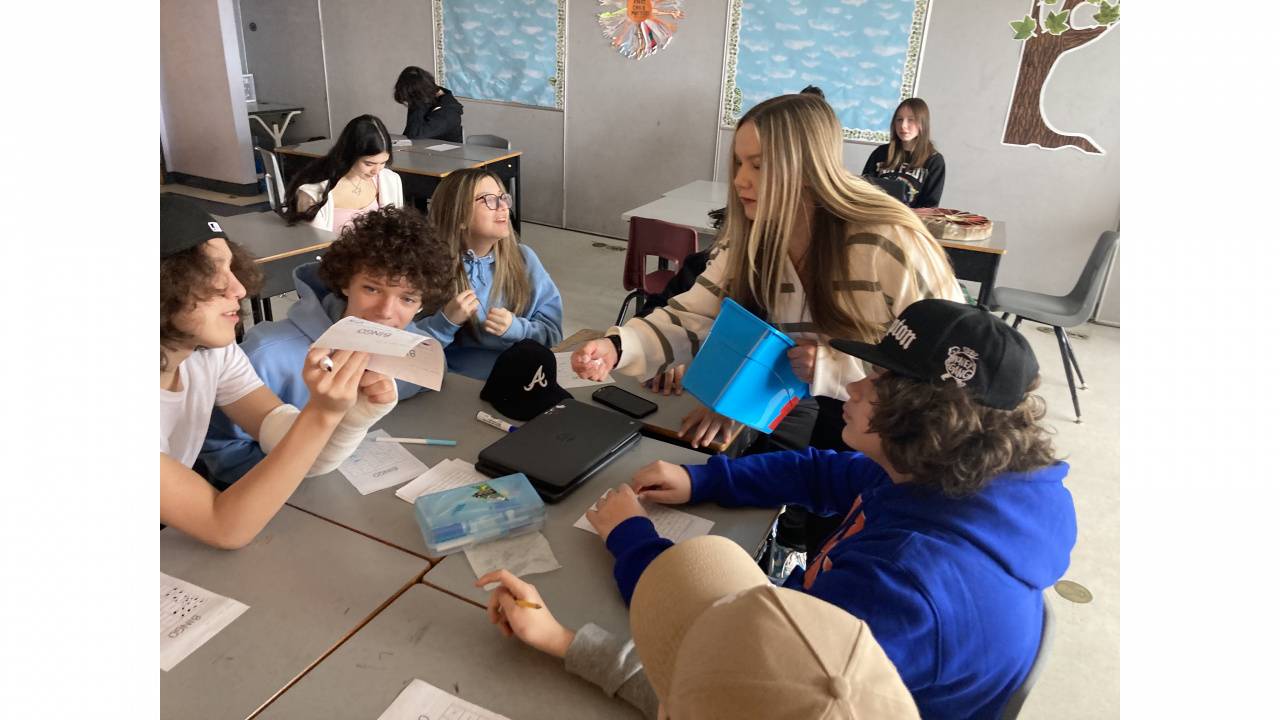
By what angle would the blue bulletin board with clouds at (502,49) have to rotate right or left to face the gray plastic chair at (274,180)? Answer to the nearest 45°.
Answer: approximately 45° to its right

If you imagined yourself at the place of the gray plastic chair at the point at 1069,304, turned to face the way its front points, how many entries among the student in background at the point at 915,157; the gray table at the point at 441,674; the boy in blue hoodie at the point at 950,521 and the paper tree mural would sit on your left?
2

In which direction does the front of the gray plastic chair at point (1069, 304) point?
to the viewer's left

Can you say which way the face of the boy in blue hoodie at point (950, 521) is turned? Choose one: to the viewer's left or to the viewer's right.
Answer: to the viewer's left

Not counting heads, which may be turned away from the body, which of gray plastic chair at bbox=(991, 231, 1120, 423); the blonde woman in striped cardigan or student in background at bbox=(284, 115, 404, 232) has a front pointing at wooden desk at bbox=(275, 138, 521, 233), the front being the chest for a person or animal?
the gray plastic chair

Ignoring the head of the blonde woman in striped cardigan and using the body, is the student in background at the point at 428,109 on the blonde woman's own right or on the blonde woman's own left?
on the blonde woman's own right

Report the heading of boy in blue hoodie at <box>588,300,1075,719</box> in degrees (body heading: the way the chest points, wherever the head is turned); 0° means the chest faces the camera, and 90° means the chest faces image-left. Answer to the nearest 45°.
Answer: approximately 90°

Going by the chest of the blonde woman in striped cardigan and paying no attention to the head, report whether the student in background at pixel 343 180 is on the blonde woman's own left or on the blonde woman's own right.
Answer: on the blonde woman's own right

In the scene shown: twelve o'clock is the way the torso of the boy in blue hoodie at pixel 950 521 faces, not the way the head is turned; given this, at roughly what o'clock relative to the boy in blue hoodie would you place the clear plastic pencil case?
The clear plastic pencil case is roughly at 12 o'clock from the boy in blue hoodie.

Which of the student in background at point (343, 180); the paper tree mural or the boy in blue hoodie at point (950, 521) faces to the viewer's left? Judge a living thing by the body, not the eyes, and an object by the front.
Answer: the boy in blue hoodie

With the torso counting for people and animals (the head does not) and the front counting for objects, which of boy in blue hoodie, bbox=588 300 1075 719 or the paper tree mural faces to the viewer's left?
the boy in blue hoodie

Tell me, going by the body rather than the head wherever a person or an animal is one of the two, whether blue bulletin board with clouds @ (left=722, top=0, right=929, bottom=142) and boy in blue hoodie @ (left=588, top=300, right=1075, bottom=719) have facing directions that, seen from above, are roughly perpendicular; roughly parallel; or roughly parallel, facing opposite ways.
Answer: roughly perpendicular
